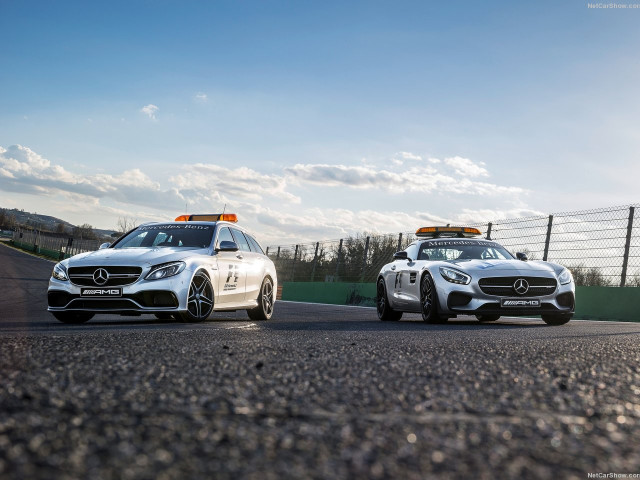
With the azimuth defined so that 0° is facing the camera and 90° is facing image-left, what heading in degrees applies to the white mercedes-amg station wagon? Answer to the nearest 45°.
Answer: approximately 45°

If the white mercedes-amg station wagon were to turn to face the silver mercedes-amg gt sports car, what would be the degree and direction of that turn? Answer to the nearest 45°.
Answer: approximately 135° to its left

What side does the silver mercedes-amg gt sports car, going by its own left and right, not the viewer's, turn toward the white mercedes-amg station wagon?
right

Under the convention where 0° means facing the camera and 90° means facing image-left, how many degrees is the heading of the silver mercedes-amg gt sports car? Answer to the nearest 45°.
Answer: approximately 315°
